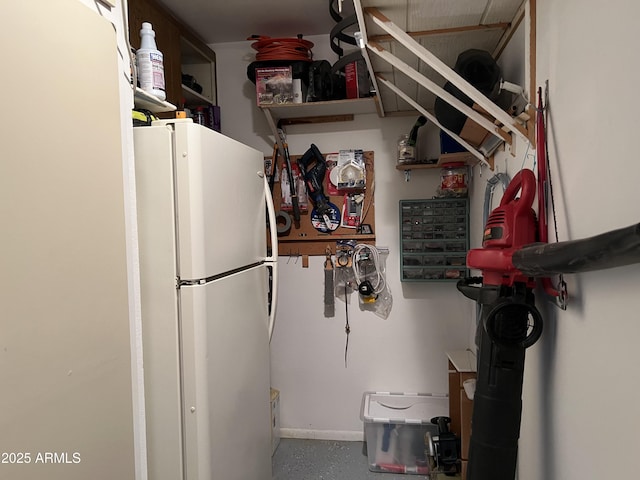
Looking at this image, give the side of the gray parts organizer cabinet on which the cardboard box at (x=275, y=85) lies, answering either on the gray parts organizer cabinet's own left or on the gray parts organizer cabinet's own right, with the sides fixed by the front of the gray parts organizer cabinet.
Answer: on the gray parts organizer cabinet's own right

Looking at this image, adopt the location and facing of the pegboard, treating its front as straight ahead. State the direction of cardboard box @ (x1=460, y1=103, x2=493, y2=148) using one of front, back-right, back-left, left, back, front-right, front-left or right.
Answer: front-left

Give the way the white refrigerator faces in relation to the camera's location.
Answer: facing the viewer and to the right of the viewer

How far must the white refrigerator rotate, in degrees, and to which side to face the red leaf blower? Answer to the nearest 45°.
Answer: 0° — it already faces it

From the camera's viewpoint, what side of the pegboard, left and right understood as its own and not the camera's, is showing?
front

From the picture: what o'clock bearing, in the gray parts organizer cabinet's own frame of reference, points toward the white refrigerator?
The white refrigerator is roughly at 1 o'clock from the gray parts organizer cabinet.

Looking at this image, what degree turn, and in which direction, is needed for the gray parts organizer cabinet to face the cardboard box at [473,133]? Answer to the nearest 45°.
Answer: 0° — it already faces it

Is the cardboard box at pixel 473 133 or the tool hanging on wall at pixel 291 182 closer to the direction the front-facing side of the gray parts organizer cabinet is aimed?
the cardboard box

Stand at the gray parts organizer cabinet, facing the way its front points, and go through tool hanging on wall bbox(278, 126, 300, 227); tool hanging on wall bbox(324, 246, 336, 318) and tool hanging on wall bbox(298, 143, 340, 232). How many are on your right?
3

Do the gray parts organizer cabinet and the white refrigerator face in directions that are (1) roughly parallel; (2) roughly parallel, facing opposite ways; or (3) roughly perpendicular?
roughly perpendicular

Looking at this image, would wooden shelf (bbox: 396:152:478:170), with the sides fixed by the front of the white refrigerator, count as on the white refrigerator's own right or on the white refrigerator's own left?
on the white refrigerator's own left
